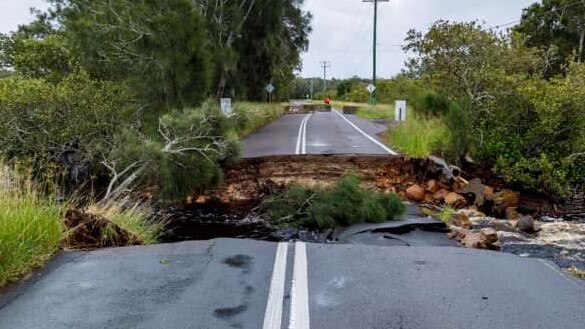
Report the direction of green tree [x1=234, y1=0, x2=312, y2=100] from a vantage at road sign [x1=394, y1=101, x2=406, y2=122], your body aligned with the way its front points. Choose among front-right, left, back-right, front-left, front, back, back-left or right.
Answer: back-right

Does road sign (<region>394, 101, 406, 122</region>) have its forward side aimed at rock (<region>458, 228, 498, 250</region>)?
yes

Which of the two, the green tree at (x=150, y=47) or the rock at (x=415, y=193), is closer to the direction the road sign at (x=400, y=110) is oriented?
the rock

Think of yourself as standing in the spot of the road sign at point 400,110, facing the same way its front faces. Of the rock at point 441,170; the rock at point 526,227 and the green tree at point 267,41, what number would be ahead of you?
2

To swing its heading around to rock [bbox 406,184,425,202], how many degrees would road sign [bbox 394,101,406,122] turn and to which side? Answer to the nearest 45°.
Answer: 0° — it already faces it

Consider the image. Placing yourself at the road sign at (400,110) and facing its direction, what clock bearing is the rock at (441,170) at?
The rock is roughly at 12 o'clock from the road sign.

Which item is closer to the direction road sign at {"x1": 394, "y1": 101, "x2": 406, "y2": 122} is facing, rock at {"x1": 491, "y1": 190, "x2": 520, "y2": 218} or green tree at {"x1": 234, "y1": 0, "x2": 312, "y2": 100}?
the rock

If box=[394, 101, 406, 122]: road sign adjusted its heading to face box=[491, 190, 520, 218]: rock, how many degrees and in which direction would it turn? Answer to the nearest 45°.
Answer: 0° — it already faces it
